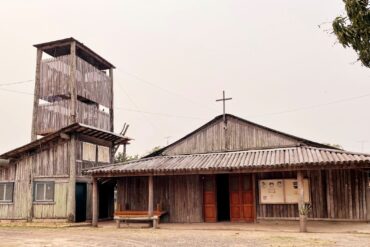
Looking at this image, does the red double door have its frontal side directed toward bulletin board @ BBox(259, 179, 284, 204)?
no

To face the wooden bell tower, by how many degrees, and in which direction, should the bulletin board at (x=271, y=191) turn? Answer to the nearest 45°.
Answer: approximately 90° to its right

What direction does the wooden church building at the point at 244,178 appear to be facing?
toward the camera

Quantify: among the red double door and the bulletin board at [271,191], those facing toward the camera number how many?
2

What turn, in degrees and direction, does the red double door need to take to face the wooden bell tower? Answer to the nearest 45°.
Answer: approximately 90° to its right

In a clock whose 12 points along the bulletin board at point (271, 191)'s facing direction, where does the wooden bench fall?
The wooden bench is roughly at 3 o'clock from the bulletin board.

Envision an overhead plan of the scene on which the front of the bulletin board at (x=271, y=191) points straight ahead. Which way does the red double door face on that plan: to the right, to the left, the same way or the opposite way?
the same way

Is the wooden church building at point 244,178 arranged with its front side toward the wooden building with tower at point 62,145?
no

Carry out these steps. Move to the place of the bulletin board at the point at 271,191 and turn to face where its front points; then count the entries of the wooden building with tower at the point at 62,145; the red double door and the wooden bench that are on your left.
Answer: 0

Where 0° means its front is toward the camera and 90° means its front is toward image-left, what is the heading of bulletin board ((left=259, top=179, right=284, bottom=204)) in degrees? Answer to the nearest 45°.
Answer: approximately 0°

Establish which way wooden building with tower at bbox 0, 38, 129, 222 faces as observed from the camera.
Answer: facing the viewer and to the right of the viewer

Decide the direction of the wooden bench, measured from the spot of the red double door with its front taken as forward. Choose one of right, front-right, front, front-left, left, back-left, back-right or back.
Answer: right
